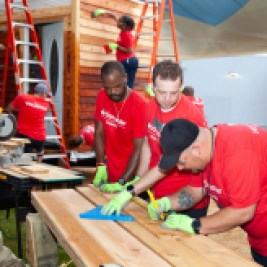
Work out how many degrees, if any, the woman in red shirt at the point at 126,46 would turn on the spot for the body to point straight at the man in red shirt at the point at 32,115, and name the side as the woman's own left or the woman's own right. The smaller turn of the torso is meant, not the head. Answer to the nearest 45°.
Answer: approximately 45° to the woman's own left

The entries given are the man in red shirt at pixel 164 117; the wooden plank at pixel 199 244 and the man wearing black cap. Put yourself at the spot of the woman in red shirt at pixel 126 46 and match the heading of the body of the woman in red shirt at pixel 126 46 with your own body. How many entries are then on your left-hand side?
3

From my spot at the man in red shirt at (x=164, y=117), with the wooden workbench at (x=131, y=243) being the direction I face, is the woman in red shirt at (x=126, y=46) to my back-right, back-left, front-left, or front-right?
back-right

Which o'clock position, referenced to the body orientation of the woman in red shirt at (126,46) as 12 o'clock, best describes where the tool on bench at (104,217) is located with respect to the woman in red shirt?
The tool on bench is roughly at 9 o'clock from the woman in red shirt.

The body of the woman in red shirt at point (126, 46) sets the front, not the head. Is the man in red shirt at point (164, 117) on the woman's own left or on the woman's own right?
on the woman's own left

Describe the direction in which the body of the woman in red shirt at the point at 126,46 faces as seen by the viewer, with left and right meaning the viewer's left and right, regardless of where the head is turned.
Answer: facing to the left of the viewer

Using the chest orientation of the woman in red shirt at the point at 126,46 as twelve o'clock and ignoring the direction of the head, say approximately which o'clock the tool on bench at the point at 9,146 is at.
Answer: The tool on bench is roughly at 10 o'clock from the woman in red shirt.

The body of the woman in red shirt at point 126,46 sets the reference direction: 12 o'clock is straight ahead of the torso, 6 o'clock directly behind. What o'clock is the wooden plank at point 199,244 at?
The wooden plank is roughly at 9 o'clock from the woman in red shirt.
